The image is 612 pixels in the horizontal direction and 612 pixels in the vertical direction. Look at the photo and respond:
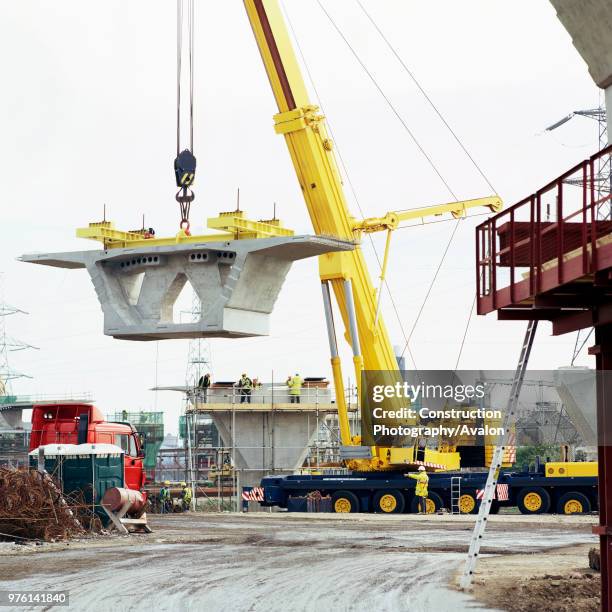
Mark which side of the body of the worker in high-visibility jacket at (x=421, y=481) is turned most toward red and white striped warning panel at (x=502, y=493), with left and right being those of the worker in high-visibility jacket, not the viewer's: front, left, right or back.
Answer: back

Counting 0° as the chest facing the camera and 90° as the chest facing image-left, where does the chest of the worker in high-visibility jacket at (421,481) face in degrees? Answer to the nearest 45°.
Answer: approximately 90°

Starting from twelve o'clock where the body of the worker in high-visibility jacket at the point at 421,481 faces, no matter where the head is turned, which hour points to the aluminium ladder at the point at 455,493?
The aluminium ladder is roughly at 5 o'clock from the worker in high-visibility jacket.

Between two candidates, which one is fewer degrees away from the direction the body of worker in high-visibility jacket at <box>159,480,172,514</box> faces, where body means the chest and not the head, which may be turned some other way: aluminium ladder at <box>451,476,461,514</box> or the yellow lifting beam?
the aluminium ladder
